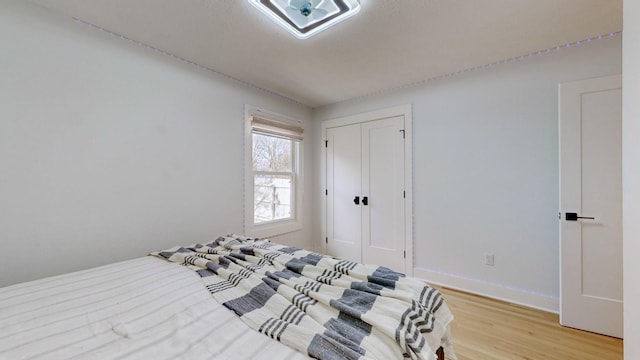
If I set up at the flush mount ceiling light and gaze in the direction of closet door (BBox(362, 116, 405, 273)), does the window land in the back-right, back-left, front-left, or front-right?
front-left

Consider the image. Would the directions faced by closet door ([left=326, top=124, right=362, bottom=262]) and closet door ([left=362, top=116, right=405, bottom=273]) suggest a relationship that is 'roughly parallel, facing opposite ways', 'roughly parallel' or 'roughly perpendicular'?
roughly parallel

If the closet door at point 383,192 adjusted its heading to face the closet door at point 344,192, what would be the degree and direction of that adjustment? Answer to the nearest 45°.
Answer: approximately 45° to its right

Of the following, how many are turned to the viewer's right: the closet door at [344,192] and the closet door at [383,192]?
0

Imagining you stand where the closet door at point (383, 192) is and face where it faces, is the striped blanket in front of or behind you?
in front

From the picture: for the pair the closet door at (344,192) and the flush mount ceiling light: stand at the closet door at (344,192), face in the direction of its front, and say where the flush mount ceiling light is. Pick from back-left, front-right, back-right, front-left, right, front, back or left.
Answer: front-left

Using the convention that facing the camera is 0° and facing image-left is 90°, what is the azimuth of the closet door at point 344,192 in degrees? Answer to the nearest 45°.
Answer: approximately 45°

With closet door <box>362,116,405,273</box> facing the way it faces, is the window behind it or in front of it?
in front

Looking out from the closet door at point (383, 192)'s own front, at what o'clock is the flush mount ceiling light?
The flush mount ceiling light is roughly at 11 o'clock from the closet door.
